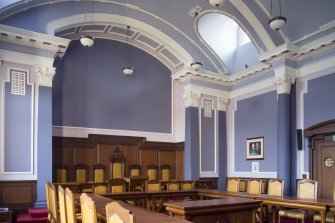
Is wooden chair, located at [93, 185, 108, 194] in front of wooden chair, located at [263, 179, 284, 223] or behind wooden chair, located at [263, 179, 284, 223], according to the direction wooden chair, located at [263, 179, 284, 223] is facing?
in front

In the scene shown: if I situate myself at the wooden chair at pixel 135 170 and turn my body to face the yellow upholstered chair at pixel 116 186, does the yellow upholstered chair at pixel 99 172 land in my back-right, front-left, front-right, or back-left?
front-right

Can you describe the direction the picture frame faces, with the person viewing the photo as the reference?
facing the viewer and to the left of the viewer

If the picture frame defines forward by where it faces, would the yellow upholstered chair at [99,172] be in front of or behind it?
in front

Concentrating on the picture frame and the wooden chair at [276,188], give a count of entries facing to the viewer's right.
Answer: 0
